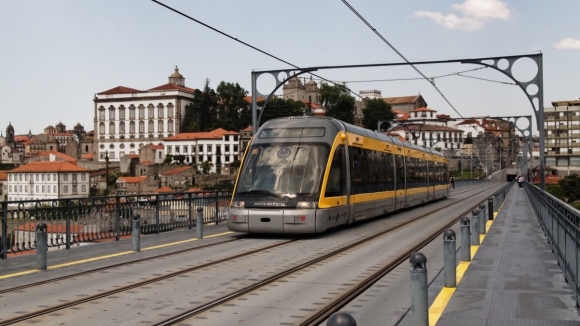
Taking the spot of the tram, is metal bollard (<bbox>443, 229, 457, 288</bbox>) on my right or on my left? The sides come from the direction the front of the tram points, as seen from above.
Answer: on my left

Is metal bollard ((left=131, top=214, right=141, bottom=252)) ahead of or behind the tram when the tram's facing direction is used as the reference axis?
ahead

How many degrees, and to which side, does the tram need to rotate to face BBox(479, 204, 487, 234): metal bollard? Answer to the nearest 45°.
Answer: approximately 135° to its left

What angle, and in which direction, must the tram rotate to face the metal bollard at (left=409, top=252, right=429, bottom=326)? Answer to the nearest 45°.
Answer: approximately 45° to its left

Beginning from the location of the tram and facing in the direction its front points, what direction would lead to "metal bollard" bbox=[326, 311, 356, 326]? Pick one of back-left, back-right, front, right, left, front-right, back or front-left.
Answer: front-left

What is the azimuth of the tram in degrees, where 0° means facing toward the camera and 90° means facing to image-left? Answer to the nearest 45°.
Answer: approximately 45°
